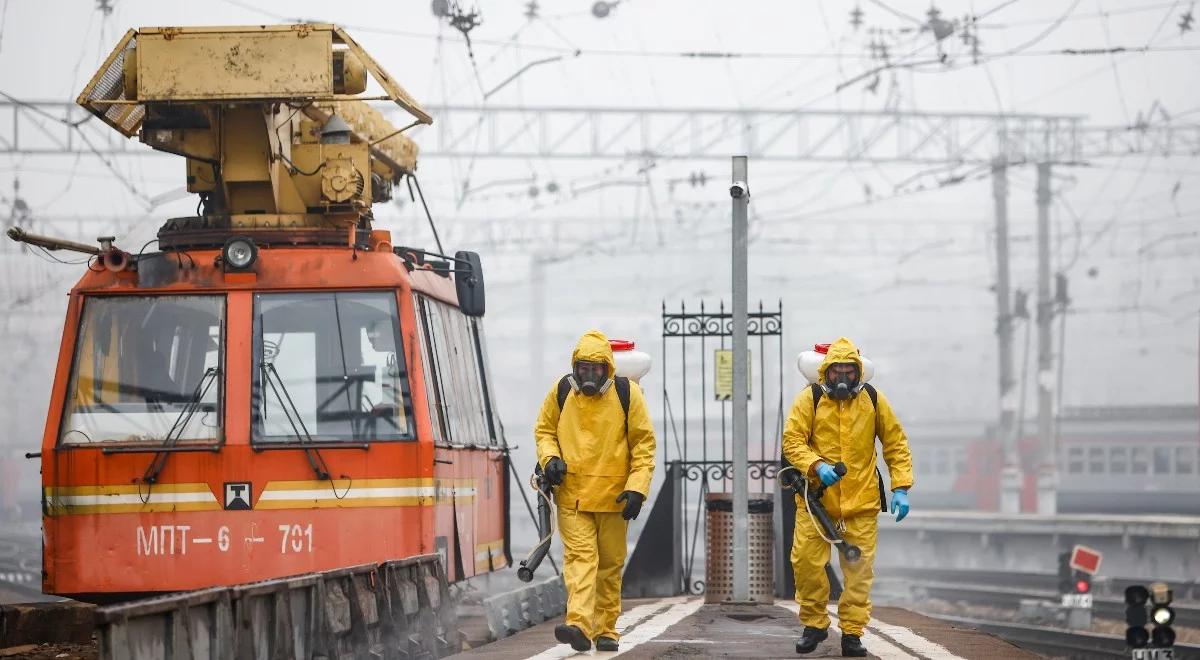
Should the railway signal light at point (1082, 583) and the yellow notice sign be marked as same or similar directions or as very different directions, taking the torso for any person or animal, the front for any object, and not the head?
same or similar directions

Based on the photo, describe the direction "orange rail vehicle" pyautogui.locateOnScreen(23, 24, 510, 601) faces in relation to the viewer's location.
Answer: facing the viewer

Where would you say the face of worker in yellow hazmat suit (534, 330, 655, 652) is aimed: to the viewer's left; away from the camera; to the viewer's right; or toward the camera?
toward the camera

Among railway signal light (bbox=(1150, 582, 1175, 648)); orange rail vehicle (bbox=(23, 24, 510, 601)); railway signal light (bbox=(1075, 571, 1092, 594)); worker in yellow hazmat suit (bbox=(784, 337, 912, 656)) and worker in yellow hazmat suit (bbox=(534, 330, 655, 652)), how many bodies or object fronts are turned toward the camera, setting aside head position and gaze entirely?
5

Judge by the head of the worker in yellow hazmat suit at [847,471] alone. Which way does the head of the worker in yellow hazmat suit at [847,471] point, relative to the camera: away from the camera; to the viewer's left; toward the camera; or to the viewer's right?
toward the camera

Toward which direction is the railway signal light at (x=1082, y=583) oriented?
toward the camera

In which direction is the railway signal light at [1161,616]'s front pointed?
toward the camera

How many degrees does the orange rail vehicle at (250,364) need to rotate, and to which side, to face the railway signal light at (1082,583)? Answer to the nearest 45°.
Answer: approximately 135° to its left

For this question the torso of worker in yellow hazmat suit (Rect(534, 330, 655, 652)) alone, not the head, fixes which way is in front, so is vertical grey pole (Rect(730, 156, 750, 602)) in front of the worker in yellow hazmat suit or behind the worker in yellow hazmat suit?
behind

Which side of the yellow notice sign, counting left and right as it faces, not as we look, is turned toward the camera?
front

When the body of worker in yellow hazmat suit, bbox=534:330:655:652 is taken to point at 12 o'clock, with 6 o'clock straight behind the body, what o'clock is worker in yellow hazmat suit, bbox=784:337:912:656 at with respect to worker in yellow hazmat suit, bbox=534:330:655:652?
worker in yellow hazmat suit, bbox=784:337:912:656 is roughly at 9 o'clock from worker in yellow hazmat suit, bbox=534:330:655:652.

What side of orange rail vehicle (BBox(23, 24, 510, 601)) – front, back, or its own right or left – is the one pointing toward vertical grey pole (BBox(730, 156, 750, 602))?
left
